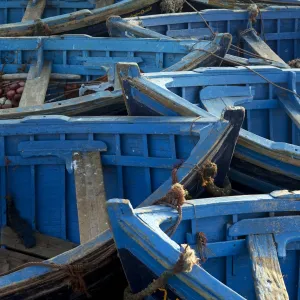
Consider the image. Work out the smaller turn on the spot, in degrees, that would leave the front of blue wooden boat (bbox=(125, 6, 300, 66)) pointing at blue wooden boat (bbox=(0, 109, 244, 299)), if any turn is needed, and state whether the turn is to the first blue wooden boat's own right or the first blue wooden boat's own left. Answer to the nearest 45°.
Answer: approximately 45° to the first blue wooden boat's own left

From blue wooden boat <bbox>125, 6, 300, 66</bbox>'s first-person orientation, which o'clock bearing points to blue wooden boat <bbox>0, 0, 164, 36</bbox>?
blue wooden boat <bbox>0, 0, 164, 36</bbox> is roughly at 12 o'clock from blue wooden boat <bbox>125, 6, 300, 66</bbox>.

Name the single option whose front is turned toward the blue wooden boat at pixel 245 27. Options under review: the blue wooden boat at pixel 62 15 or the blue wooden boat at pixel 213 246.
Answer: the blue wooden boat at pixel 62 15

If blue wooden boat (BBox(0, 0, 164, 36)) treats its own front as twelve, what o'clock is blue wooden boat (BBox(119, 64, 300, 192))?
blue wooden boat (BBox(119, 64, 300, 192)) is roughly at 2 o'clock from blue wooden boat (BBox(0, 0, 164, 36)).

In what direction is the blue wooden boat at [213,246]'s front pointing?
to the viewer's left

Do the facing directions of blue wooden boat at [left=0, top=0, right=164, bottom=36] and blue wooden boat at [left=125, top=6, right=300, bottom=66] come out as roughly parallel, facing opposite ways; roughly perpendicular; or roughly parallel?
roughly parallel, facing opposite ways

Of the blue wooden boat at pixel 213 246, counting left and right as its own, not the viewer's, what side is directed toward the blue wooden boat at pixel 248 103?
right

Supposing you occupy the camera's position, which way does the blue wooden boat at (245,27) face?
facing to the left of the viewer

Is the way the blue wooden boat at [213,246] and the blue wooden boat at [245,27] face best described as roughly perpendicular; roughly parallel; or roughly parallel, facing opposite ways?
roughly parallel

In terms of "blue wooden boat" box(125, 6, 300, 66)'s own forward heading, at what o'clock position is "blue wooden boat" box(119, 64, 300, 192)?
"blue wooden boat" box(119, 64, 300, 192) is roughly at 9 o'clock from "blue wooden boat" box(125, 6, 300, 66).

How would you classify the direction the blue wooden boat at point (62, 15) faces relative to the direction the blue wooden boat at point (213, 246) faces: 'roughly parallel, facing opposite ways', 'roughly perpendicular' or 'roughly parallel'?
roughly parallel, facing opposite ways

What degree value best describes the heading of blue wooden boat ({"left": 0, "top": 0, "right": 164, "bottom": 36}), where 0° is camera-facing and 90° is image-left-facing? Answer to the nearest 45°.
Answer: approximately 270°

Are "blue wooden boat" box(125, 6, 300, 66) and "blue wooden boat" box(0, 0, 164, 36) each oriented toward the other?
yes

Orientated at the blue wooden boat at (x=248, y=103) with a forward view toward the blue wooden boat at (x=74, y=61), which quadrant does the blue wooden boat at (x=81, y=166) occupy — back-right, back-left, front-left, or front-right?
front-left

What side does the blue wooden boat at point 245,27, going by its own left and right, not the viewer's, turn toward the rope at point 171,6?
front
